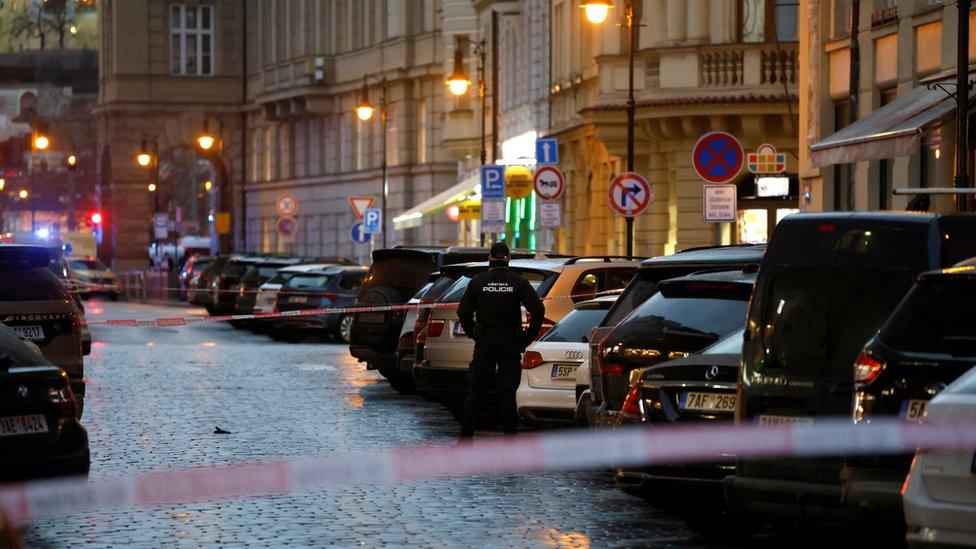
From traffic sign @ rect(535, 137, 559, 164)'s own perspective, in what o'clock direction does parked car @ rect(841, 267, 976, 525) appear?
The parked car is roughly at 12 o'clock from the traffic sign.

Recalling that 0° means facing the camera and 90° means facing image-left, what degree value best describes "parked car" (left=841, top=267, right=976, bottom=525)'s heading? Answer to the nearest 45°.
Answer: approximately 225°

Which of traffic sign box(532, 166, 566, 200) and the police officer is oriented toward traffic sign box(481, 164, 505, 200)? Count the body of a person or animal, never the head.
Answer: the police officer

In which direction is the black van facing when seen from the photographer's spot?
facing away from the viewer and to the right of the viewer

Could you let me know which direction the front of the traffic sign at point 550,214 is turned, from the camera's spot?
facing the viewer

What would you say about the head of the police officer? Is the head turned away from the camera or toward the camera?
away from the camera

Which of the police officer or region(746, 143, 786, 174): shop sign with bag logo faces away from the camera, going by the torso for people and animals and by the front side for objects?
the police officer

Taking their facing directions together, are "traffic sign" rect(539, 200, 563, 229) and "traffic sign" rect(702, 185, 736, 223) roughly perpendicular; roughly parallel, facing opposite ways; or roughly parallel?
roughly parallel

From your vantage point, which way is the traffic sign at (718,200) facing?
toward the camera

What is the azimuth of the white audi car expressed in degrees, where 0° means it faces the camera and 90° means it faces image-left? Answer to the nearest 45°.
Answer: approximately 225°

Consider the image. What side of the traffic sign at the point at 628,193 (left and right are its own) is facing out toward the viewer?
front

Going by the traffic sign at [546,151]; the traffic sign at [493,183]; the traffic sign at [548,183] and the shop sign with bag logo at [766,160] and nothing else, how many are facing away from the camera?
0
